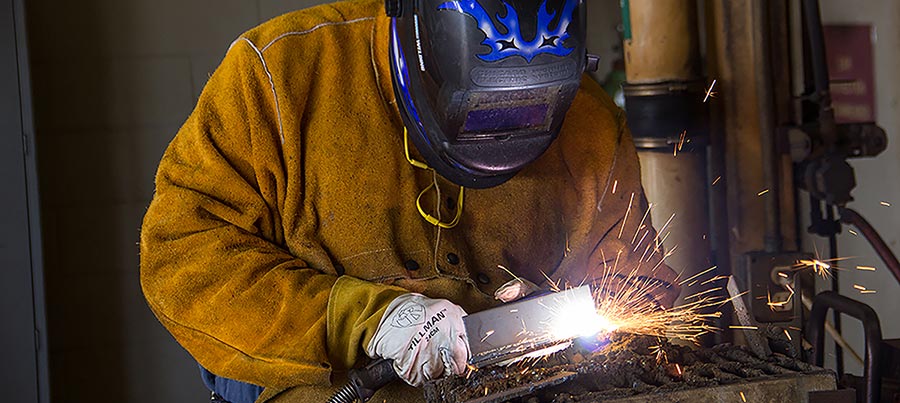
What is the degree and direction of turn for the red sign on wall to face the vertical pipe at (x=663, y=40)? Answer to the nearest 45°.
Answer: approximately 45° to its right

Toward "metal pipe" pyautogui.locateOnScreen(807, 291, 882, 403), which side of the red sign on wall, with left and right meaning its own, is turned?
front

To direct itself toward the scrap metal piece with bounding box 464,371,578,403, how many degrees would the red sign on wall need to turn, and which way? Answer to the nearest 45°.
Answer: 0° — it already faces it

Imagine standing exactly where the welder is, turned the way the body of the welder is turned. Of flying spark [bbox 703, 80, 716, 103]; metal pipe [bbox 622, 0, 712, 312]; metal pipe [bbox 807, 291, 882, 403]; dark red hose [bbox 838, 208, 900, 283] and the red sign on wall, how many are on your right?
0

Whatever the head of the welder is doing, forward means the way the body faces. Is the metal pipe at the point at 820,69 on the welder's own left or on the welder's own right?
on the welder's own left

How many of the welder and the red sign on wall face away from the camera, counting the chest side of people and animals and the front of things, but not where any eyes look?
0

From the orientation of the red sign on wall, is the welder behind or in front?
in front

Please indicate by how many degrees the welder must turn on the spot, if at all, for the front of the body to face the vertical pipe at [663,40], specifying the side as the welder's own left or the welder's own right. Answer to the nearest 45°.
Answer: approximately 90° to the welder's own left

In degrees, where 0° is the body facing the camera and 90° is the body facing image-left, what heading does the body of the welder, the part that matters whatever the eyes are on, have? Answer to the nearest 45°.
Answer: approximately 315°

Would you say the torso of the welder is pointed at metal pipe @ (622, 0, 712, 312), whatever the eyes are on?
no

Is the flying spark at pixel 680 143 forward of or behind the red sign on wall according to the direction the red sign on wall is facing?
forward

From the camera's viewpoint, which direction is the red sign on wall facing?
toward the camera
